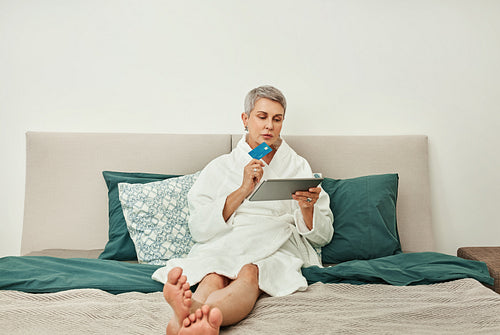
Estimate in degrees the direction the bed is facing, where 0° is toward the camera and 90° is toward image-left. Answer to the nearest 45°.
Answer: approximately 0°

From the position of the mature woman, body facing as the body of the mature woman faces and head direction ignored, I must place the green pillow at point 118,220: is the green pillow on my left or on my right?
on my right
